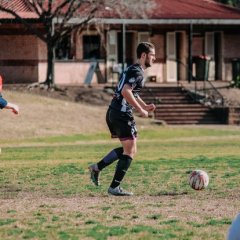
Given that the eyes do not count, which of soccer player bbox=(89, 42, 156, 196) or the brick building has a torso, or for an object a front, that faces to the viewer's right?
the soccer player

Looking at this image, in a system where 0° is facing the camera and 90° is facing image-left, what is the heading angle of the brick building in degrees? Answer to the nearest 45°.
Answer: approximately 0°

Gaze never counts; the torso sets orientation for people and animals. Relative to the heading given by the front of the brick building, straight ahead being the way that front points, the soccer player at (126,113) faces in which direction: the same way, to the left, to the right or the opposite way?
to the left

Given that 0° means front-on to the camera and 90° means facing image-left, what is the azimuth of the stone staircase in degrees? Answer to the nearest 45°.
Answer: approximately 0°

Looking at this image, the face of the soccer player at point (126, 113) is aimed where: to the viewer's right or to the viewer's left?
to the viewer's right

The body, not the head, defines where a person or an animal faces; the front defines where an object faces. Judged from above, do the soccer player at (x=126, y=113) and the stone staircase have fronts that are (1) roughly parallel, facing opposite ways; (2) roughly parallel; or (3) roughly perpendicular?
roughly perpendicular

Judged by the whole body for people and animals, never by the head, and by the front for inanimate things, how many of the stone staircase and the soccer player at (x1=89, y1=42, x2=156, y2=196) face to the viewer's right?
1

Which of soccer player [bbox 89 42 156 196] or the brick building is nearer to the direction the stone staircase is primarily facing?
the soccer player

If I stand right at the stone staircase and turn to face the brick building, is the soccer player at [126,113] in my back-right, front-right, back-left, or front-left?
back-left

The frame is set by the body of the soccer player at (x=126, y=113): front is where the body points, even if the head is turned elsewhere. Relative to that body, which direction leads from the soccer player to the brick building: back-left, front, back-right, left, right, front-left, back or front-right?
left

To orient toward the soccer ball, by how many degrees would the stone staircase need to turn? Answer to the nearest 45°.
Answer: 0° — it already faces it

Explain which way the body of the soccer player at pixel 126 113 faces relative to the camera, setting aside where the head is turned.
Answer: to the viewer's right

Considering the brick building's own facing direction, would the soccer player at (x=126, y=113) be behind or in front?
in front
